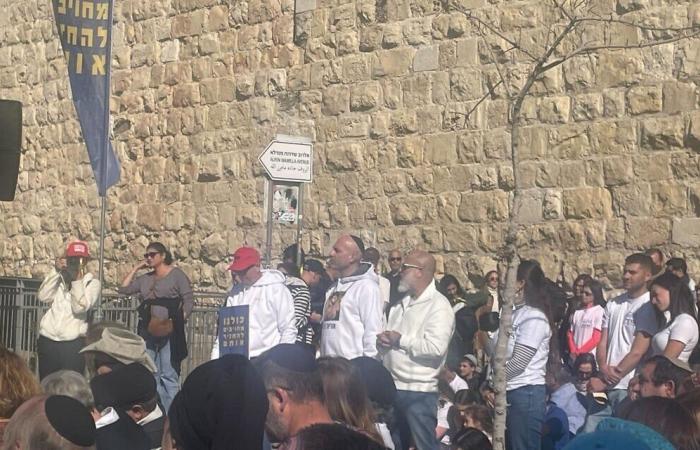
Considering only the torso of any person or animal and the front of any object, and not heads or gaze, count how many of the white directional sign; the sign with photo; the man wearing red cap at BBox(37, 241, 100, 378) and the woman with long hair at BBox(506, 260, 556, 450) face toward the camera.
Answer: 3

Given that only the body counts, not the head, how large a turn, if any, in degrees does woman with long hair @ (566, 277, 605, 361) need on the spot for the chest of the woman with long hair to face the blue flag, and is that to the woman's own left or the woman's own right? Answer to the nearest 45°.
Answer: approximately 45° to the woman's own right

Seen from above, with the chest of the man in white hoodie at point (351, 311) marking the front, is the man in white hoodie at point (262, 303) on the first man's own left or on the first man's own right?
on the first man's own right

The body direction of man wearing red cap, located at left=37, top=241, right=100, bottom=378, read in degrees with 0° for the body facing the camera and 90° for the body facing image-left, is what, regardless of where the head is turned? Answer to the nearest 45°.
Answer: approximately 0°

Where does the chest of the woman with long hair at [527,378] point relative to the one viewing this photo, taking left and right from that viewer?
facing to the left of the viewer

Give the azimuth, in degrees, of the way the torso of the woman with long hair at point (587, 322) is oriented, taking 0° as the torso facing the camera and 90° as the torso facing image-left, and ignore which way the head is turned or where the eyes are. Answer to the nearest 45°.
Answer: approximately 45°

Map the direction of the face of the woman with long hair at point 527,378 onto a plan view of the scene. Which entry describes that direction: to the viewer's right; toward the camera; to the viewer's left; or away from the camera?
to the viewer's left
